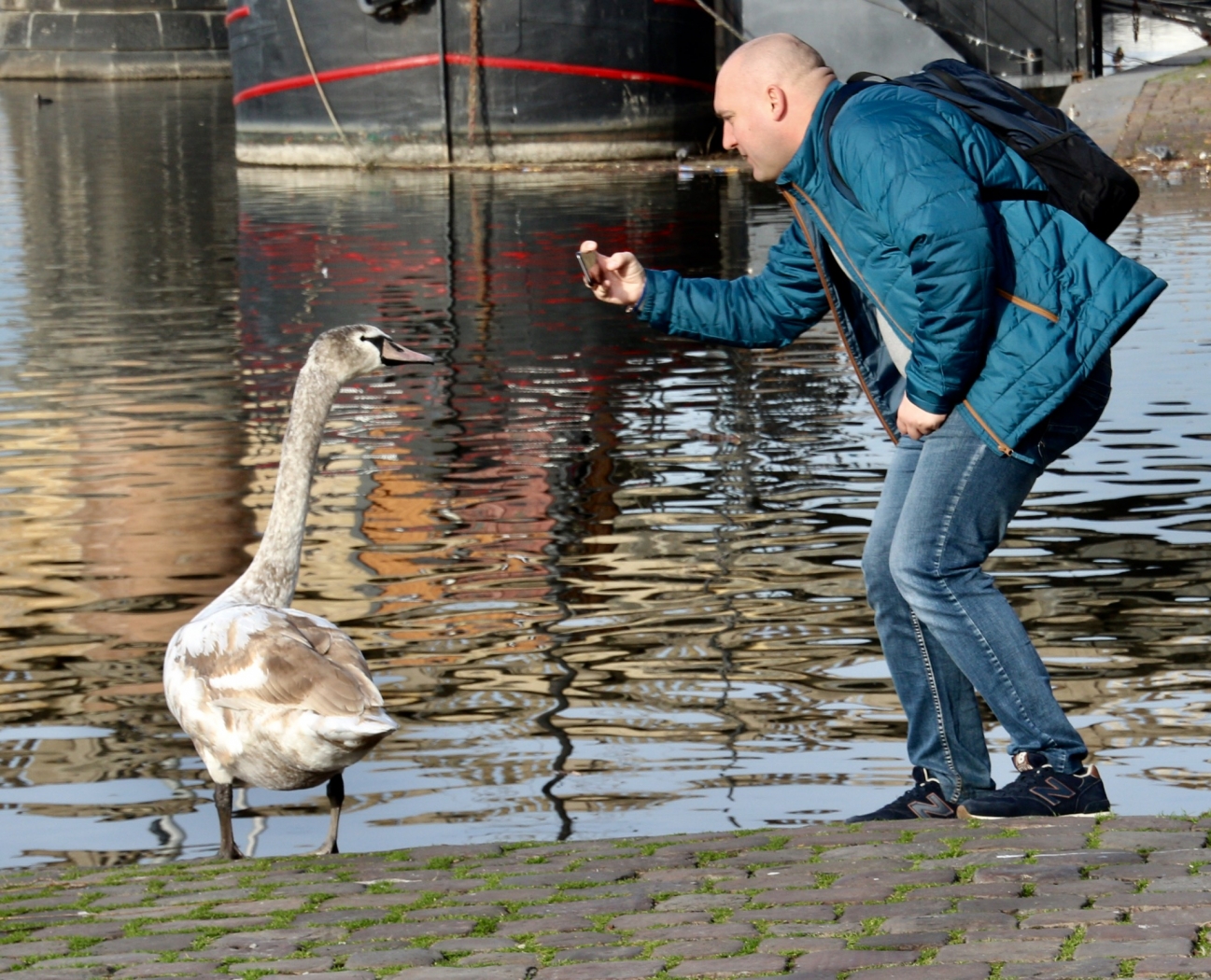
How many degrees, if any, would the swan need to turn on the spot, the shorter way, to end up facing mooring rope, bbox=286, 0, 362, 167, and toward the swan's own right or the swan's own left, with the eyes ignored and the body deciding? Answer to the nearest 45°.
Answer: approximately 45° to the swan's own right

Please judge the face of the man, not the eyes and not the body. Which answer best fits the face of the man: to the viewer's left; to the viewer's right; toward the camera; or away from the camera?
to the viewer's left

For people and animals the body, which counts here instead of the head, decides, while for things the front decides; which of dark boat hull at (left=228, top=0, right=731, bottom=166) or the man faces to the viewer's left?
the man

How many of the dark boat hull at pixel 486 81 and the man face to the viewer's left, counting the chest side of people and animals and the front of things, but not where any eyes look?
1

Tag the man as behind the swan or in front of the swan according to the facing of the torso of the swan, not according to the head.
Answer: behind

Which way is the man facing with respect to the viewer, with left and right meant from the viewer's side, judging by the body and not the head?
facing to the left of the viewer

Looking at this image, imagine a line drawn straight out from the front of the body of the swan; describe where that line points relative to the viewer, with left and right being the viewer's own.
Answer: facing away from the viewer and to the left of the viewer
